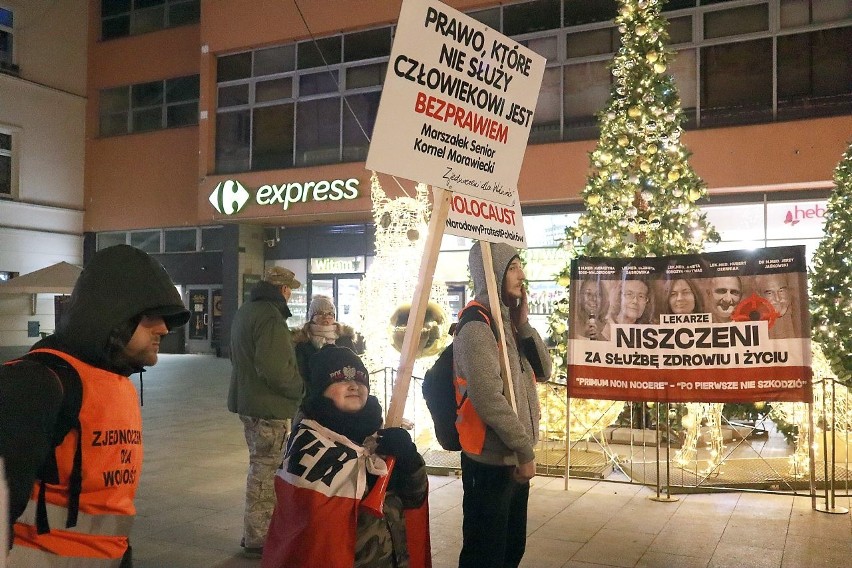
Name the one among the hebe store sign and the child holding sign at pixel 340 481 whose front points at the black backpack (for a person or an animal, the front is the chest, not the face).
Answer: the hebe store sign

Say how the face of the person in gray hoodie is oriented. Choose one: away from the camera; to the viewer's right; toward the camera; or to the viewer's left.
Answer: to the viewer's right

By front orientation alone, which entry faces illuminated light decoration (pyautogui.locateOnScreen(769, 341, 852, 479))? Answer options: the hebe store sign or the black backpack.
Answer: the hebe store sign

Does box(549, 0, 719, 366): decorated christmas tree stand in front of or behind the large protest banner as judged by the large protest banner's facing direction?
behind

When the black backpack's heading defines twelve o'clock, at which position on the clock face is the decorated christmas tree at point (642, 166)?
The decorated christmas tree is roughly at 4 o'clock from the black backpack.

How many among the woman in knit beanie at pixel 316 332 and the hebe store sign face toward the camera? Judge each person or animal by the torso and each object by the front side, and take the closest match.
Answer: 2

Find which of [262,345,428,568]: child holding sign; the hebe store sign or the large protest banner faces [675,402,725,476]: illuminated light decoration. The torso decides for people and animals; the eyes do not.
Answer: the hebe store sign

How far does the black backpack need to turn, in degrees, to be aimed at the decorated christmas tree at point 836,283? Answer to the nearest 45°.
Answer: approximately 135° to its right

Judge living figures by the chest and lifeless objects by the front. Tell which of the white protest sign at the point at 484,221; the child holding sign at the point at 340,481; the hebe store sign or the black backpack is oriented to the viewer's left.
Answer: the black backpack

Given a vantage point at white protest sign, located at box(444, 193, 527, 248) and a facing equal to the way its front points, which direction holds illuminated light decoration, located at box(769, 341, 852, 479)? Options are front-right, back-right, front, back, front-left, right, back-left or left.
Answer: back-left

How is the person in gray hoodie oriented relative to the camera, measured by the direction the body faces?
to the viewer's right

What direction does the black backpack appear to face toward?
to the viewer's left

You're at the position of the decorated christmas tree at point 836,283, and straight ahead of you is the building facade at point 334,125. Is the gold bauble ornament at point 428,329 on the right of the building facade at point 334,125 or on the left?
left

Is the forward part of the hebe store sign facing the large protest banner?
yes
